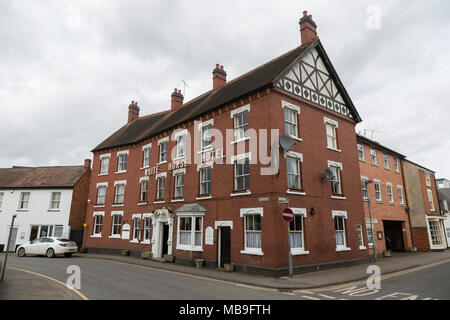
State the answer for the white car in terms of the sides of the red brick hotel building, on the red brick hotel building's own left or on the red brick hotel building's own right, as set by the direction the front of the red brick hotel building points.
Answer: on the red brick hotel building's own right

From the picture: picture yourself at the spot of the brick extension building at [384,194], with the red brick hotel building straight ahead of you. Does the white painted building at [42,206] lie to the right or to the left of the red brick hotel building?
right

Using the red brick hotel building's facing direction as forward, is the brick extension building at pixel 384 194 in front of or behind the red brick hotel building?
behind

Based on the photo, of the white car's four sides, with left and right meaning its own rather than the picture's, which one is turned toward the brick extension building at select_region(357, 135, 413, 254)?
back

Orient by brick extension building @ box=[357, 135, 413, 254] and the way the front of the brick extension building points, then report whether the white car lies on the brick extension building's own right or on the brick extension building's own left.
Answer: on the brick extension building's own right

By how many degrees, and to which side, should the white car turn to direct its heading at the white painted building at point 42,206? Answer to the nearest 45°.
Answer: approximately 45° to its right

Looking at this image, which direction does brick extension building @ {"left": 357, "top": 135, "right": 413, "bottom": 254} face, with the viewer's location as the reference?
facing the viewer and to the right of the viewer

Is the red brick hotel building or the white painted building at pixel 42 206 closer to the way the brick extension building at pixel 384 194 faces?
the red brick hotel building

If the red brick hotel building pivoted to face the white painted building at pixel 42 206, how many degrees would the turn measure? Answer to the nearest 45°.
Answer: approximately 90° to its right

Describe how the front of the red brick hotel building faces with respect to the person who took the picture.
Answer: facing the viewer and to the left of the viewer

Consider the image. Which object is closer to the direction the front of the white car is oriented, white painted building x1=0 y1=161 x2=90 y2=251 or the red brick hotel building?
the white painted building

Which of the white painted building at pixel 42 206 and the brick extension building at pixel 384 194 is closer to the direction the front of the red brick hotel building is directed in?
the white painted building
